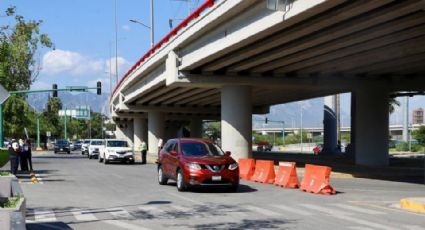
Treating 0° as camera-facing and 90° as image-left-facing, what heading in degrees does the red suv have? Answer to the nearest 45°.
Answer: approximately 315°

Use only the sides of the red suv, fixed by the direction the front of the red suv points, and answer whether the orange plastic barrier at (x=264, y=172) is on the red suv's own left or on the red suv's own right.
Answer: on the red suv's own left

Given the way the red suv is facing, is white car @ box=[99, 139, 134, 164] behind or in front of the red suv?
behind

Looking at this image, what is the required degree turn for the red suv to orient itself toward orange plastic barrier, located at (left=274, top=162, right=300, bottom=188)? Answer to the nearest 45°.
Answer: approximately 90° to its left

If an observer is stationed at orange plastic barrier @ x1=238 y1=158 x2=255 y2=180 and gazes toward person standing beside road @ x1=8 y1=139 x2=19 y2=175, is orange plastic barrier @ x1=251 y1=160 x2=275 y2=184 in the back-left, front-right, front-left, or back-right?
back-left
